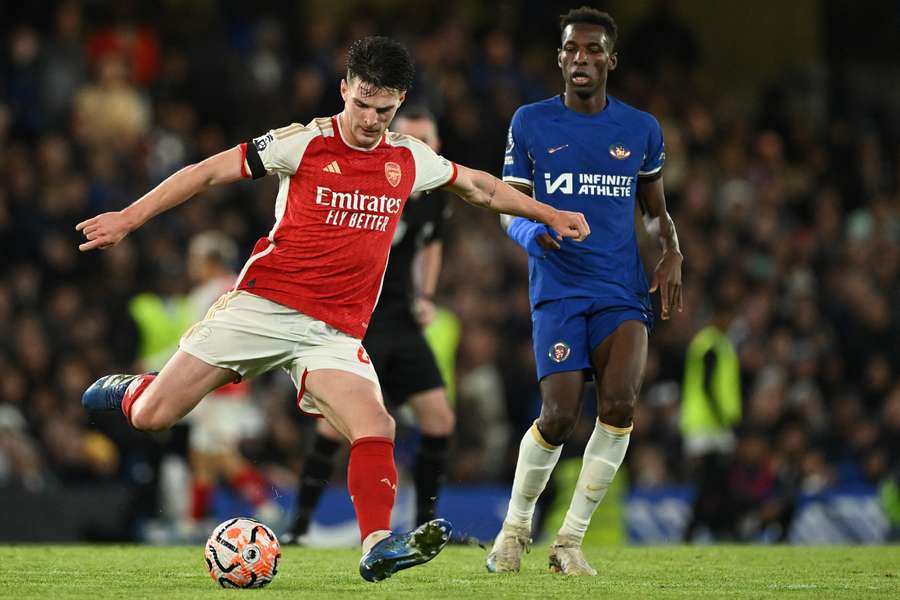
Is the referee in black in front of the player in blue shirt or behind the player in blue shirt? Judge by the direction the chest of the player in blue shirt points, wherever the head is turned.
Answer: behind

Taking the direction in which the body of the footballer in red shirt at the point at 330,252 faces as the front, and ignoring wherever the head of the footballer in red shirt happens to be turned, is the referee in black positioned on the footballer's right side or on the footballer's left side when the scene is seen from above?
on the footballer's left side

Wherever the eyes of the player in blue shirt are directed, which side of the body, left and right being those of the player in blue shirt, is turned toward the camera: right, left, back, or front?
front

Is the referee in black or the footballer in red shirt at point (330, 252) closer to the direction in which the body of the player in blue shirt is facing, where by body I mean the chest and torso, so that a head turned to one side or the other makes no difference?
the footballer in red shirt

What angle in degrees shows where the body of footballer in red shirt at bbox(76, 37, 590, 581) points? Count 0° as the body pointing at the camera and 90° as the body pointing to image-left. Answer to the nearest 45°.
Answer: approximately 315°

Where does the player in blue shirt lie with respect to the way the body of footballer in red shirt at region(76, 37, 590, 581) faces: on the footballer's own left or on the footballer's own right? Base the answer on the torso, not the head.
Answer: on the footballer's own left

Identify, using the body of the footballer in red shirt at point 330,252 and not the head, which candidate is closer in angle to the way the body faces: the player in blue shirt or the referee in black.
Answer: the player in blue shirt

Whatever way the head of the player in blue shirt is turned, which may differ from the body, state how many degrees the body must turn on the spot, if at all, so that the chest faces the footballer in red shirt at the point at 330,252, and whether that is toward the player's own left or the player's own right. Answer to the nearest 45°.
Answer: approximately 45° to the player's own right

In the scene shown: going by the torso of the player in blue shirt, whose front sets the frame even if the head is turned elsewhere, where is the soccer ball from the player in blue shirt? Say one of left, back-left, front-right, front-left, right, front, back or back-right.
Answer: front-right
